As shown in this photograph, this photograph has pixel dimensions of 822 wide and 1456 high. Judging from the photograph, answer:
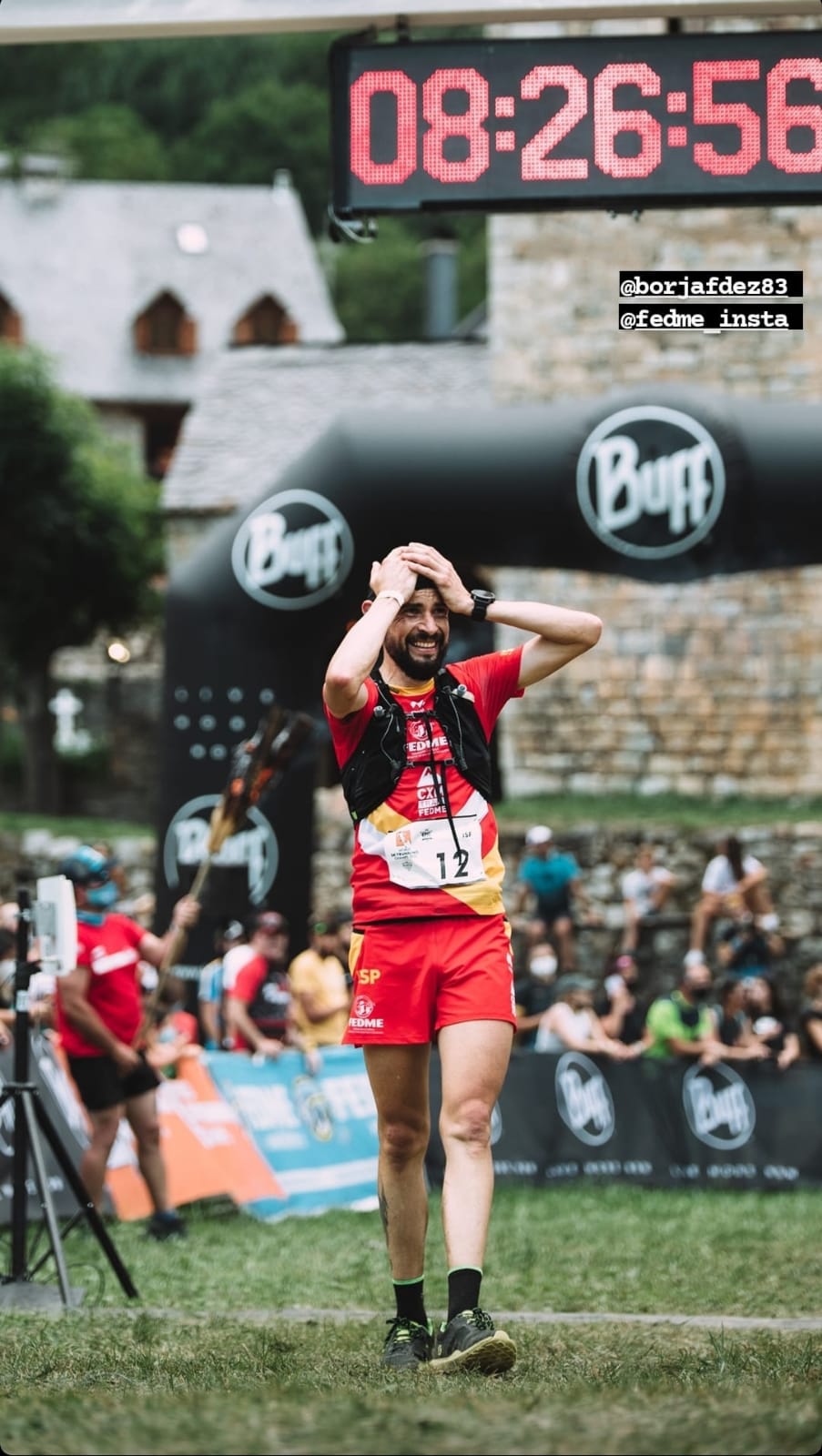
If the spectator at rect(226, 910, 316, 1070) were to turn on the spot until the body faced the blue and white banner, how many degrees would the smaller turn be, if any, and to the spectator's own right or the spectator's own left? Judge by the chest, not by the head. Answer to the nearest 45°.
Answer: approximately 45° to the spectator's own right

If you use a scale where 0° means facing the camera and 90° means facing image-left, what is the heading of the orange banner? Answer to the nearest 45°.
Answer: approximately 0°

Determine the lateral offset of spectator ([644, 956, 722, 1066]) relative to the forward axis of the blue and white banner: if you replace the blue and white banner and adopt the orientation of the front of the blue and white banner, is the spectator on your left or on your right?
on your left

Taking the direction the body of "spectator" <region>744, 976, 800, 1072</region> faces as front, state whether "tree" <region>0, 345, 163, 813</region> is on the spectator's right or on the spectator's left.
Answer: on the spectator's right

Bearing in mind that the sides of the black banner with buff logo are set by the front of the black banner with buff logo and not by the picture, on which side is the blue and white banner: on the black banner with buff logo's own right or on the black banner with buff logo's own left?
on the black banner with buff logo's own right

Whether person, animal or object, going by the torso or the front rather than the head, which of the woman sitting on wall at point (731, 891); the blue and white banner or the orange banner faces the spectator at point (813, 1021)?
the woman sitting on wall

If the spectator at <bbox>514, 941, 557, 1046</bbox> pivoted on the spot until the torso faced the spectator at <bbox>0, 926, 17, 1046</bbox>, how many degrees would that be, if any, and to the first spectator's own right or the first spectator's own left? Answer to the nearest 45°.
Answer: approximately 45° to the first spectator's own right

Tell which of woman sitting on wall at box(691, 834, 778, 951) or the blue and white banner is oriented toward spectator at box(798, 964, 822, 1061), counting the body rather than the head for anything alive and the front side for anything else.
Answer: the woman sitting on wall

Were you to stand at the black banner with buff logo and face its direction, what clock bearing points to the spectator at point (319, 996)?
The spectator is roughly at 3 o'clock from the black banner with buff logo.
